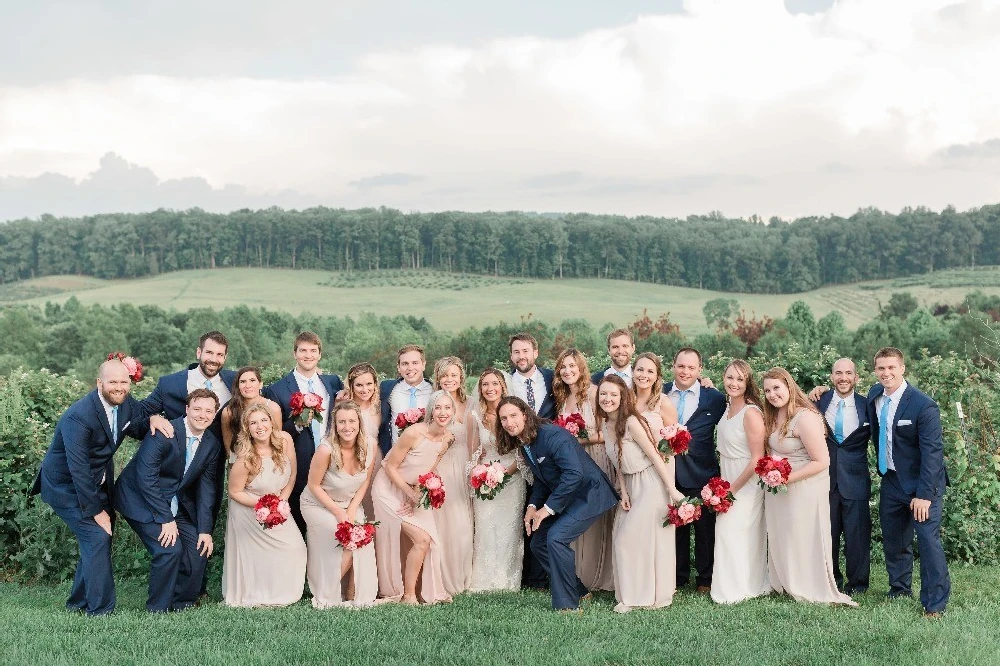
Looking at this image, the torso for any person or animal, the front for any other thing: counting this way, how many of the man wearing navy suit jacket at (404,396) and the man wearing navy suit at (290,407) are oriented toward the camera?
2

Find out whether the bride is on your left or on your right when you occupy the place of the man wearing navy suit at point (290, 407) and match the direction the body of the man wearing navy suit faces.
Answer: on your left

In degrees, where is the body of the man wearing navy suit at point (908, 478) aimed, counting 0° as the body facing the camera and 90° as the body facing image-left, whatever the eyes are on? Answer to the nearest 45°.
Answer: approximately 45°

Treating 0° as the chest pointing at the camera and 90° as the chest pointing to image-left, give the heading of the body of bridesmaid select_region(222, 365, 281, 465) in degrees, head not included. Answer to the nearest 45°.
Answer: approximately 0°

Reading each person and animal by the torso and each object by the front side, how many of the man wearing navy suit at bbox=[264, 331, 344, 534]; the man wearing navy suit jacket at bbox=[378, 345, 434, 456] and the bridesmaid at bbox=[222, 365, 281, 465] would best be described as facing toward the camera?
3
